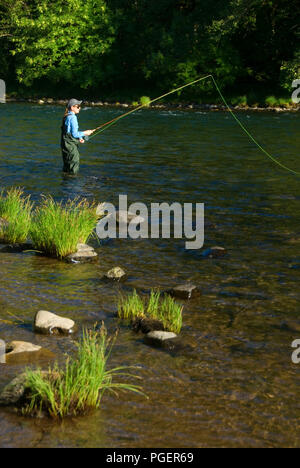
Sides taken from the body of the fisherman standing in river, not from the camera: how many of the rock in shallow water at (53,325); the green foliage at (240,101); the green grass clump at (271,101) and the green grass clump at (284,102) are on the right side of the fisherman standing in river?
1

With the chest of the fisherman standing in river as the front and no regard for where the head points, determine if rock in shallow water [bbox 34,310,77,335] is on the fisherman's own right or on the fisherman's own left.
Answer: on the fisherman's own right

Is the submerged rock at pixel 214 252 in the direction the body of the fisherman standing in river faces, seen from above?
no

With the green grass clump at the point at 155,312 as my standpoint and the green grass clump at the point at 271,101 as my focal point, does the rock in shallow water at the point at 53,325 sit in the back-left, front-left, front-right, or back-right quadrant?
back-left

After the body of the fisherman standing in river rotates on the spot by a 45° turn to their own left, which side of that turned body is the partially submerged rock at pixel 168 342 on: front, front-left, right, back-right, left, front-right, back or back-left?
back-right

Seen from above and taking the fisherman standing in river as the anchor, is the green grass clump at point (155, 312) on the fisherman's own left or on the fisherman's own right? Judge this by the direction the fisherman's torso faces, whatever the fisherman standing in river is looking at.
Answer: on the fisherman's own right

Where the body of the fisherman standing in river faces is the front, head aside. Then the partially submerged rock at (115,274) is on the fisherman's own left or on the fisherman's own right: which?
on the fisherman's own right

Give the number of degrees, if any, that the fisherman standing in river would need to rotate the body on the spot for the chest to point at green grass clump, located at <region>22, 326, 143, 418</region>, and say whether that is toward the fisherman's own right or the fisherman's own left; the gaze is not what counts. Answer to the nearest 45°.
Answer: approximately 90° to the fisherman's own right

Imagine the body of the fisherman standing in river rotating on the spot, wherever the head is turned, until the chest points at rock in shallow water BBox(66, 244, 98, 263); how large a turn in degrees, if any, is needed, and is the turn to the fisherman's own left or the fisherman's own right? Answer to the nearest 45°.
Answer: approximately 90° to the fisherman's own right

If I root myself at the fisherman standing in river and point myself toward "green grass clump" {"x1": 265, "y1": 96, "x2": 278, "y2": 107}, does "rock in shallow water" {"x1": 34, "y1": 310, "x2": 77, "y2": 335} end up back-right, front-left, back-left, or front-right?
back-right

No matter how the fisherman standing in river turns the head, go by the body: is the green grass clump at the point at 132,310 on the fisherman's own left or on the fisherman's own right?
on the fisherman's own right

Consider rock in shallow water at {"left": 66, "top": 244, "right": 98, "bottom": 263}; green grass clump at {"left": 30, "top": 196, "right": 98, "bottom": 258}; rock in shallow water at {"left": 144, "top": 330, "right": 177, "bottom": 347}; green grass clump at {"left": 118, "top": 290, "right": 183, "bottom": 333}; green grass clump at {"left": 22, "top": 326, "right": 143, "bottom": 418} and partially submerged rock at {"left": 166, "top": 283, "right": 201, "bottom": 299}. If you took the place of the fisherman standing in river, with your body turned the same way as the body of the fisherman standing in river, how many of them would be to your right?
6

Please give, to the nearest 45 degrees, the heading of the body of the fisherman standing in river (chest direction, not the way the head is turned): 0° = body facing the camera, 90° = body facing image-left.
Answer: approximately 270°

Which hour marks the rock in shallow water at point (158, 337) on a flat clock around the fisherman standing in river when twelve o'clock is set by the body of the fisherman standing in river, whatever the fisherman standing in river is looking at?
The rock in shallow water is roughly at 3 o'clock from the fisherman standing in river.

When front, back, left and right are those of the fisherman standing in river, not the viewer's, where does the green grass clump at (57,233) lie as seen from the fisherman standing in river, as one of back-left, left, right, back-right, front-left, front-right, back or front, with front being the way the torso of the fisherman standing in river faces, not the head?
right

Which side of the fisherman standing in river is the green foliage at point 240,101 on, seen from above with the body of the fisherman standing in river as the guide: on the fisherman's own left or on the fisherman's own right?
on the fisherman's own left

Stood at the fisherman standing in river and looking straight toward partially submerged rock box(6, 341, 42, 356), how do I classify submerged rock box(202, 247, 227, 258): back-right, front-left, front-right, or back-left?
front-left

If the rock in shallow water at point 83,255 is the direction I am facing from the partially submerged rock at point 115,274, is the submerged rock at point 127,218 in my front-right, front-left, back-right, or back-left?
front-right
